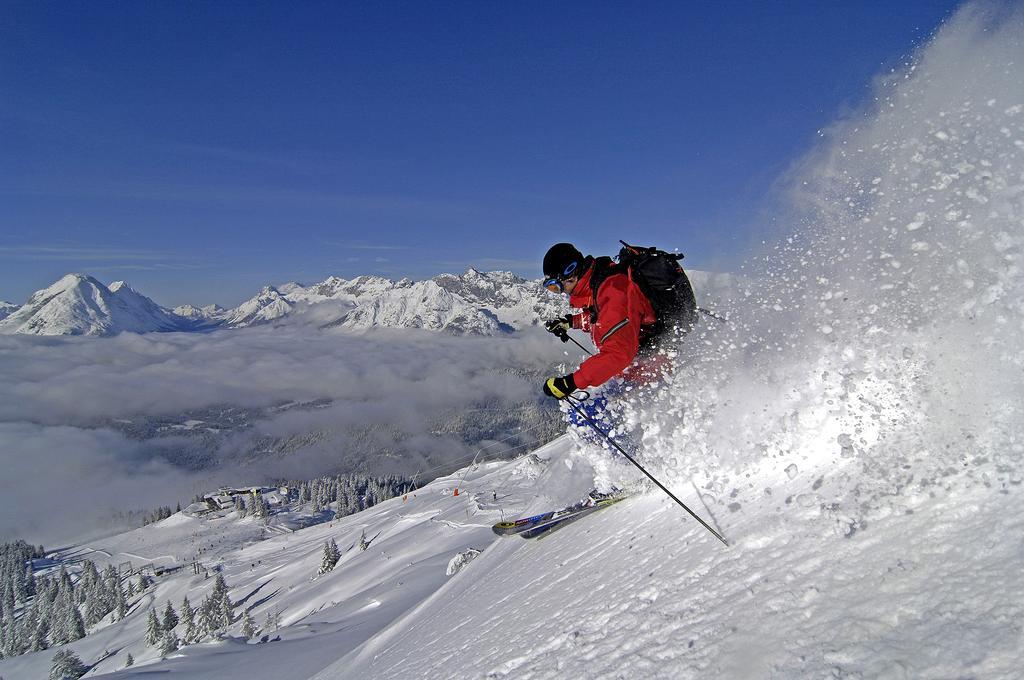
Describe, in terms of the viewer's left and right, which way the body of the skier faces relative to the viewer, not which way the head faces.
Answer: facing to the left of the viewer
